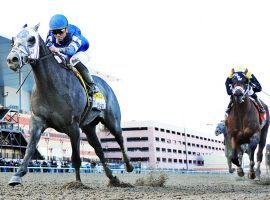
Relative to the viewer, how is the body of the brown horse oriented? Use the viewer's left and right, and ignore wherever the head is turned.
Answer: facing the viewer

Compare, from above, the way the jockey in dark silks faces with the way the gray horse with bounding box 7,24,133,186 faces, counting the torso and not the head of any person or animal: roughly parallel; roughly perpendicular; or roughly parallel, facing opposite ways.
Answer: roughly parallel

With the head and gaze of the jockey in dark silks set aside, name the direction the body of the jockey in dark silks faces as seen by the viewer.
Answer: toward the camera

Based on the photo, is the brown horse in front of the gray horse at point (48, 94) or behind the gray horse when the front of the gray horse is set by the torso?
behind

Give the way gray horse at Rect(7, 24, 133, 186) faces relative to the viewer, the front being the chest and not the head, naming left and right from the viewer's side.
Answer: facing the viewer and to the left of the viewer

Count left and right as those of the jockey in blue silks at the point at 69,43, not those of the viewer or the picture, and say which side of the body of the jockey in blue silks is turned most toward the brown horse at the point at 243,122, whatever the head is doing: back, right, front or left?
back

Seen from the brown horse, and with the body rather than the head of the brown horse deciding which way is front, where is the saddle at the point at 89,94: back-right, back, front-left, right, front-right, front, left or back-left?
front-right

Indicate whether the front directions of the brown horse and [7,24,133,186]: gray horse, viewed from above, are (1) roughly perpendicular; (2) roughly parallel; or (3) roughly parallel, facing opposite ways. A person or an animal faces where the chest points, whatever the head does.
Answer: roughly parallel

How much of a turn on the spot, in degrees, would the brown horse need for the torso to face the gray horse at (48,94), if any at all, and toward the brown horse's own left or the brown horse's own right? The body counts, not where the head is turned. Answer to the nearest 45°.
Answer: approximately 45° to the brown horse's own right

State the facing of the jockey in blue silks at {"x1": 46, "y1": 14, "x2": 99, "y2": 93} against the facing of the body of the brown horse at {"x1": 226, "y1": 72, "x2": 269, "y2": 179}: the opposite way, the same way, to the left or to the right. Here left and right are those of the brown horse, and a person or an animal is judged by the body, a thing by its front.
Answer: the same way
